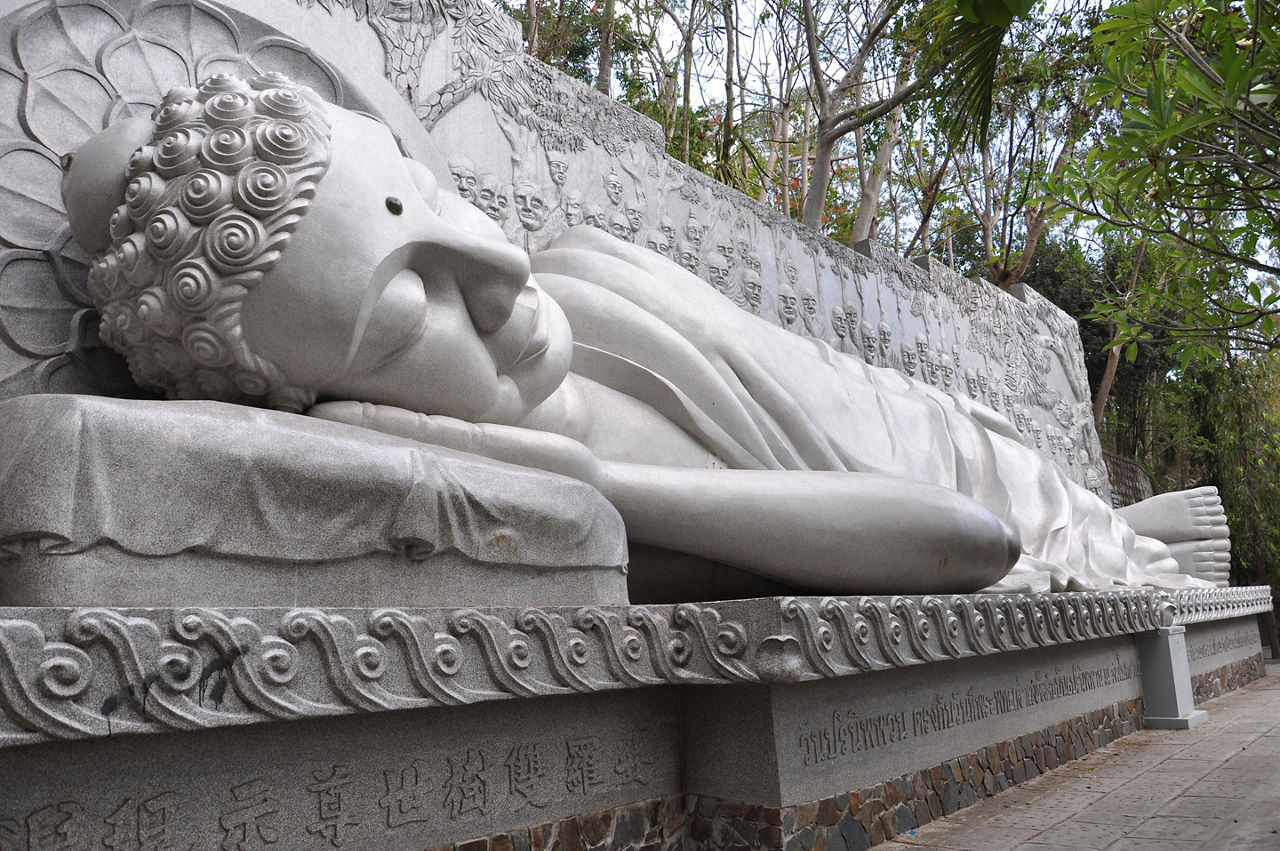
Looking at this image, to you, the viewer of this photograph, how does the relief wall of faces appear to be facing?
facing the viewer and to the right of the viewer
